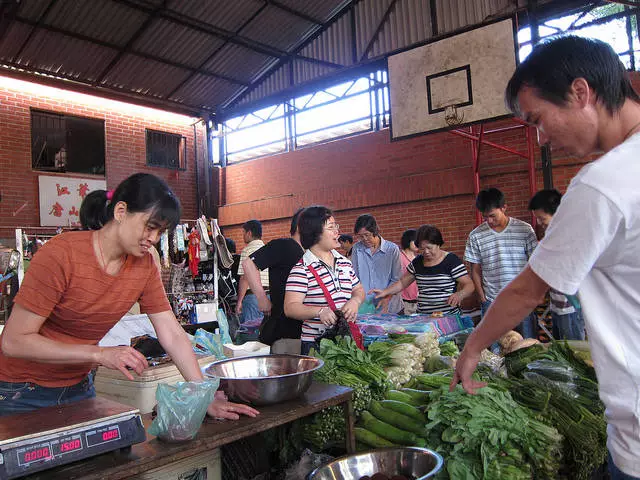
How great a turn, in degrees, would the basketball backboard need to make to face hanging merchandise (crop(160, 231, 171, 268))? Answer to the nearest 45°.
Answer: approximately 45° to its right

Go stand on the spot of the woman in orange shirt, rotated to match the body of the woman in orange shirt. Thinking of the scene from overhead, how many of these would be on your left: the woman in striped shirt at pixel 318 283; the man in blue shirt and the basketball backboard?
3

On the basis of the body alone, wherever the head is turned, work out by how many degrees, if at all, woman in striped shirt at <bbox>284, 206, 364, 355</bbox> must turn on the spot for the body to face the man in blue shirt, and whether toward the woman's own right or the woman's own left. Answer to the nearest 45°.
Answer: approximately 135° to the woman's own left

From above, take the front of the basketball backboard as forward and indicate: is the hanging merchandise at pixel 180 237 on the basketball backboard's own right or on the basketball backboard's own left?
on the basketball backboard's own right

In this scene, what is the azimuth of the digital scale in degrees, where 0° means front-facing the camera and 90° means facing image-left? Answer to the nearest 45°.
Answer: approximately 315°

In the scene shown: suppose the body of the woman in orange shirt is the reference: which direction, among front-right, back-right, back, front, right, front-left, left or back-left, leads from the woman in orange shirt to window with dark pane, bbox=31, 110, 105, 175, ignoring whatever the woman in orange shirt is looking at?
back-left
